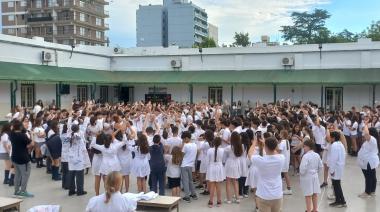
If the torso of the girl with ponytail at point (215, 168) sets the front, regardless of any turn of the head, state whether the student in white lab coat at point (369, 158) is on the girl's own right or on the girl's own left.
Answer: on the girl's own right

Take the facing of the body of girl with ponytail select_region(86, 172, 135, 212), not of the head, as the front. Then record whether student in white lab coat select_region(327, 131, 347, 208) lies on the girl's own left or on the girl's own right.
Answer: on the girl's own right

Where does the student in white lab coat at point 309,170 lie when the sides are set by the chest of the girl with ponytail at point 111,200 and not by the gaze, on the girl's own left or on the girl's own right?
on the girl's own right

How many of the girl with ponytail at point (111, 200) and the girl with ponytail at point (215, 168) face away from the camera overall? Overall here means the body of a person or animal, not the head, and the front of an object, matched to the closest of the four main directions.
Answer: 2

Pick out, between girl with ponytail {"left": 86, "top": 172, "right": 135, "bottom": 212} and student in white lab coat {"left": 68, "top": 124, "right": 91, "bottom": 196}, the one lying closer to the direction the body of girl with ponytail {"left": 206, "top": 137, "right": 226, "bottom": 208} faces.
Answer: the student in white lab coat

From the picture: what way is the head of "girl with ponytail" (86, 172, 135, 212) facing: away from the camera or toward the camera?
away from the camera

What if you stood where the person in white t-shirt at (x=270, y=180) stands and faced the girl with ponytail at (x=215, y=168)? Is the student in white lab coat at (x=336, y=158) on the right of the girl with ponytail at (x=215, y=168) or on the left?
right

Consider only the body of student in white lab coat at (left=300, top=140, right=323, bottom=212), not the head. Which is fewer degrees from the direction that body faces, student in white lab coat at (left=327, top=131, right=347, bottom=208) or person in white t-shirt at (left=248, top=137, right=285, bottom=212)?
the student in white lab coat

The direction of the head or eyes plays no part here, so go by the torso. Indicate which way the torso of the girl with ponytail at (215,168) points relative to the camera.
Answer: away from the camera

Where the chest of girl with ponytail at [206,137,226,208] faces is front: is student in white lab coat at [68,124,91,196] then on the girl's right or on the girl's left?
on the girl's left

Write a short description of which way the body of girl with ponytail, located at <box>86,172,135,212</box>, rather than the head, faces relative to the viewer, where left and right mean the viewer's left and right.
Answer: facing away from the viewer

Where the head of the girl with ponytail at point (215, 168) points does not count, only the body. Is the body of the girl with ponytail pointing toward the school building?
yes

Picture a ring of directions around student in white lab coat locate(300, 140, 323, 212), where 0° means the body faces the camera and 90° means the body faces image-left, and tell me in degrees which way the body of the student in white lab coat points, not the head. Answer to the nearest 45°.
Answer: approximately 135°

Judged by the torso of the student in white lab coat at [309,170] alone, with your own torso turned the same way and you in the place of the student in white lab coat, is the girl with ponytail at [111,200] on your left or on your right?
on your left
